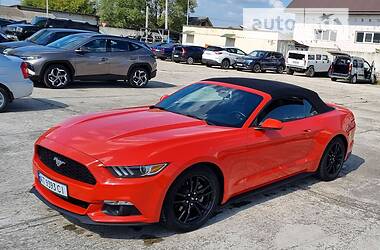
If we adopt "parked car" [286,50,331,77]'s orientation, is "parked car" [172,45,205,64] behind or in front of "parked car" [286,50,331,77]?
behind

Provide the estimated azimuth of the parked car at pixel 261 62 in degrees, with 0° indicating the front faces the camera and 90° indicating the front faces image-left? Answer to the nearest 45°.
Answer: approximately 45°

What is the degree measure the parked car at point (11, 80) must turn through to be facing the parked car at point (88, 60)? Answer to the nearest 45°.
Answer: approximately 135° to its right

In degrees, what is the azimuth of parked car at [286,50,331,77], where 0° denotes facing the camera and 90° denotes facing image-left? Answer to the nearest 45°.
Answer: approximately 225°

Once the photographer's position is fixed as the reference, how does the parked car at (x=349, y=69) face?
facing away from the viewer and to the right of the viewer

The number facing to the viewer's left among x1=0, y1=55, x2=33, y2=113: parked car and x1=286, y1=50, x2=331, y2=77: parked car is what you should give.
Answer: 1

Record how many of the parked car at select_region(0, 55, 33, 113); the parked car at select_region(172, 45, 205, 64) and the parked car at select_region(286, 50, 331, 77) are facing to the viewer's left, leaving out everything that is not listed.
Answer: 1

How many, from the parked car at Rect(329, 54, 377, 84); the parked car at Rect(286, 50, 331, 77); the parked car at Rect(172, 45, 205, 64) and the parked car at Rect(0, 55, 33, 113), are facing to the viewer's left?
1

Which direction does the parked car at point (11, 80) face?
to the viewer's left

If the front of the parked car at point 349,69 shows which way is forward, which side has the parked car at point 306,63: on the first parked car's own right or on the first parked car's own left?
on the first parked car's own left

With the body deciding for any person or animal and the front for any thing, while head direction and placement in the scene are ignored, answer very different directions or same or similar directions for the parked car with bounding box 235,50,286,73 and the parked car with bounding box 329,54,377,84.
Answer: very different directions

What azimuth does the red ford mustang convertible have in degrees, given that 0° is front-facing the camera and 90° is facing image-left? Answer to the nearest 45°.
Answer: approximately 45°

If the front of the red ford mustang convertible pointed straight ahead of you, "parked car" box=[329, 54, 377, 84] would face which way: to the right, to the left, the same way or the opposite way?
the opposite way
